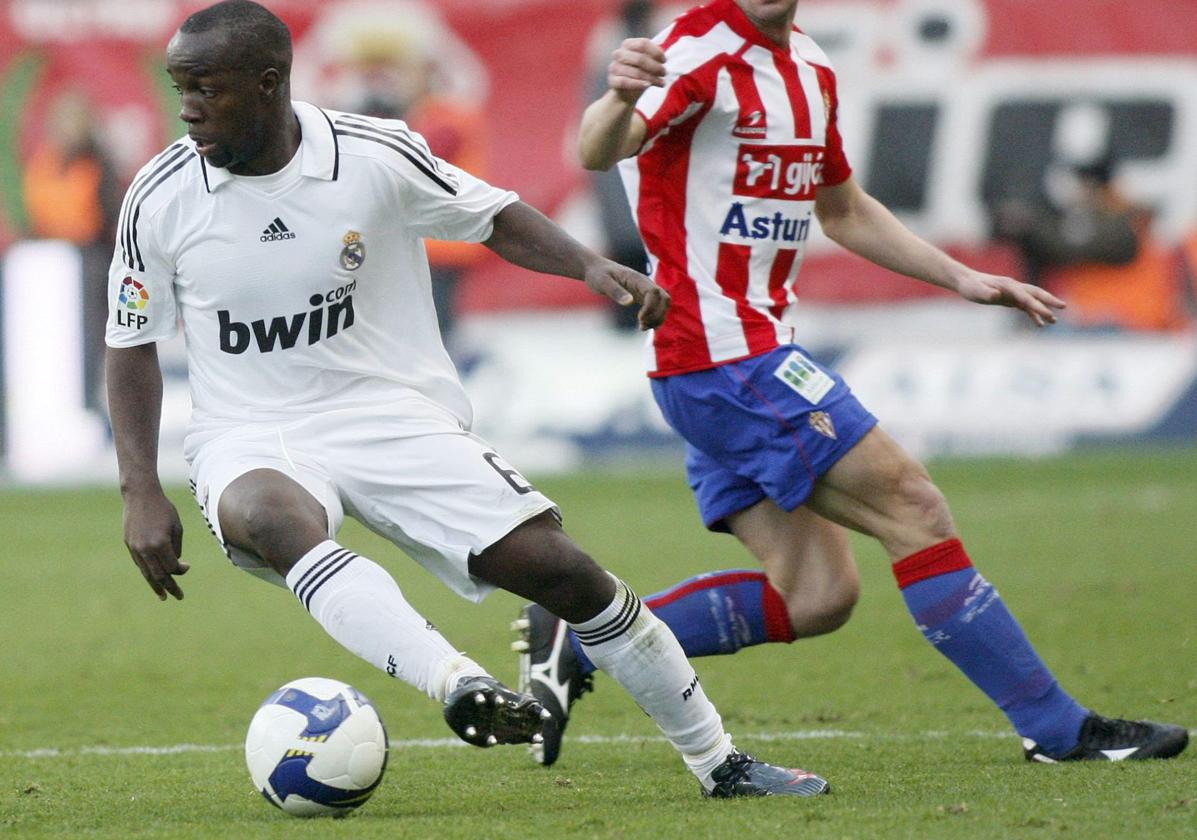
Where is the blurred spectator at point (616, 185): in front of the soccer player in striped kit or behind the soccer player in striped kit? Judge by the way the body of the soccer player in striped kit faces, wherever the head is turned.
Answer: behind

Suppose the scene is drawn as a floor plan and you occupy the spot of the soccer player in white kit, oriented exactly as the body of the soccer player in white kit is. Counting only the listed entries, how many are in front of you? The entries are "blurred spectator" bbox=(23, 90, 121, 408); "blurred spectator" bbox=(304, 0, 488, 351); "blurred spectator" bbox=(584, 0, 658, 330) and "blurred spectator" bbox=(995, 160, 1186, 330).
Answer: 0

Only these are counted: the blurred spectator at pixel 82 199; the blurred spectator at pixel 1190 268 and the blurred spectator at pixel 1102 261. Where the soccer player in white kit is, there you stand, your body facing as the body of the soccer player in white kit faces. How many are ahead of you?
0

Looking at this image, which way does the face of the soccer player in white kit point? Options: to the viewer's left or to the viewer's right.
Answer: to the viewer's left

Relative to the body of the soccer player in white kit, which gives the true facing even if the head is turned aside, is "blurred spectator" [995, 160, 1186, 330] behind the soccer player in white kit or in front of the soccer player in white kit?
behind

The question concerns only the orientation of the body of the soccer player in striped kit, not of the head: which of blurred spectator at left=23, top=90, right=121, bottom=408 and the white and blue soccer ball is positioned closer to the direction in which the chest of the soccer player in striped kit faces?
the white and blue soccer ball

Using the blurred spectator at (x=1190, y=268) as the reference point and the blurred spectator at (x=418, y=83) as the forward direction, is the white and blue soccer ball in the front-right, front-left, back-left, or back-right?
front-left

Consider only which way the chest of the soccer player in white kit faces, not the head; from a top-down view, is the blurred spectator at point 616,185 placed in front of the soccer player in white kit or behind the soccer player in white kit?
behind

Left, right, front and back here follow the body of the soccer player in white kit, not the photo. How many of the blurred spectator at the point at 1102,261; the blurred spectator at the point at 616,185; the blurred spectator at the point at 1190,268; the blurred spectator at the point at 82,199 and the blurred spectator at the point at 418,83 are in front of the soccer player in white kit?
0

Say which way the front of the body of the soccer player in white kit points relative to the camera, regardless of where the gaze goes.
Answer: toward the camera

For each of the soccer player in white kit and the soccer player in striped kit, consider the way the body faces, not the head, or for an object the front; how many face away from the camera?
0

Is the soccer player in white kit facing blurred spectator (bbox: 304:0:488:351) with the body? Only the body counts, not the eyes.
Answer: no

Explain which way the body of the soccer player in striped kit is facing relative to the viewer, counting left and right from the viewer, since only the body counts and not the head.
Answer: facing the viewer and to the right of the viewer

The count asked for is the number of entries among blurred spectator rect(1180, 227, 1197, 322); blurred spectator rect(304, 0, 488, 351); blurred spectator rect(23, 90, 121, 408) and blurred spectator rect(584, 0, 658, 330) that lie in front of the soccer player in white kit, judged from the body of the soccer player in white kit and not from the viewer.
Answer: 0

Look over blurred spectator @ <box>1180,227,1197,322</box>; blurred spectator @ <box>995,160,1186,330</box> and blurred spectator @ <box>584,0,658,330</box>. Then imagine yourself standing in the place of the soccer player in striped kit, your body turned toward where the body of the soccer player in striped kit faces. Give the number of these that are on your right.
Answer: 0
